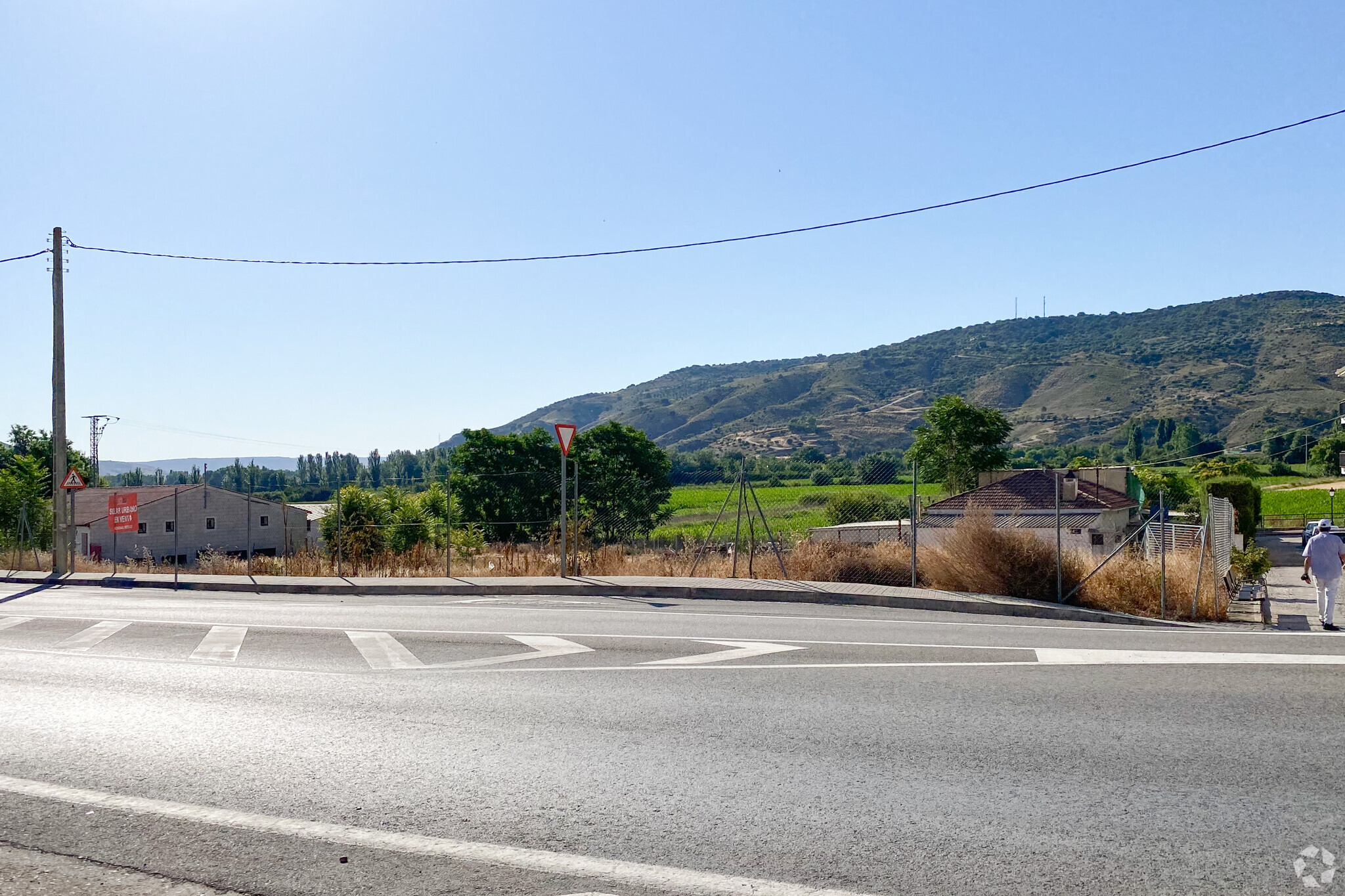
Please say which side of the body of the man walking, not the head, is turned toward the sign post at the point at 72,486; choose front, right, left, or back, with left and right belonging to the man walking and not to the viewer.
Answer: left

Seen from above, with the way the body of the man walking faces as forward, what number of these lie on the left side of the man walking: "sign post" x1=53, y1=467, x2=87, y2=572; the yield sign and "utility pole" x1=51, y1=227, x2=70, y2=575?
3

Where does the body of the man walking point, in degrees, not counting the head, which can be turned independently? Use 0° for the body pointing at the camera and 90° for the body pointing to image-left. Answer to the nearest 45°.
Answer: approximately 180°

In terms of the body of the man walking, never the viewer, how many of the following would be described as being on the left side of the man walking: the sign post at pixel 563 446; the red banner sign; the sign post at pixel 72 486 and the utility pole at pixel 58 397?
4

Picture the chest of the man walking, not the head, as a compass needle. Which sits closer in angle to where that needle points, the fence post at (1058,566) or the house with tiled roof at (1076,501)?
the house with tiled roof

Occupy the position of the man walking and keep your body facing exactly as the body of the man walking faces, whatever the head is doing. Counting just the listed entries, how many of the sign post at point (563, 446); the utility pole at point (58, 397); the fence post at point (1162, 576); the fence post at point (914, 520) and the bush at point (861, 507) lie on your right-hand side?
0

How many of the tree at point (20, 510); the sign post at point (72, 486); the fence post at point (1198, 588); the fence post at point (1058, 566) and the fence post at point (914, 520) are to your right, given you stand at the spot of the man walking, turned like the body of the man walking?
0

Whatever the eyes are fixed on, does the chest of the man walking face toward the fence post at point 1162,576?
no

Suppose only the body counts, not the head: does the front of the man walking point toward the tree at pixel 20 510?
no

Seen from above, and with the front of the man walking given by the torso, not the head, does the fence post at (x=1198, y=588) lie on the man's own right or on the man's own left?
on the man's own left

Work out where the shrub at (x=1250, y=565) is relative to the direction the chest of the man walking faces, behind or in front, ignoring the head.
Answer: in front

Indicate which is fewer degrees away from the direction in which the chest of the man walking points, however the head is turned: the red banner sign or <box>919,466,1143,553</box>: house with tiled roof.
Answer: the house with tiled roof

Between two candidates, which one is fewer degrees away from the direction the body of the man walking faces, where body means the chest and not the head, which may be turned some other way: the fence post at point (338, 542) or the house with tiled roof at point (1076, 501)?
the house with tiled roof

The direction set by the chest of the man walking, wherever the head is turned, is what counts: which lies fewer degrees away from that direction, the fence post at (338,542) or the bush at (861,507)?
the bush

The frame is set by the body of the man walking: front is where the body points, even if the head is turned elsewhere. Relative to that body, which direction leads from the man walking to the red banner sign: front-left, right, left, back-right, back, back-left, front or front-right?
left

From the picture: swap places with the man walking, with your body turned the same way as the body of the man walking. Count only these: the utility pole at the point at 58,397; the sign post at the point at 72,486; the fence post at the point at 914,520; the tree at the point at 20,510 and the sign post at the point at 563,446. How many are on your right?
0
